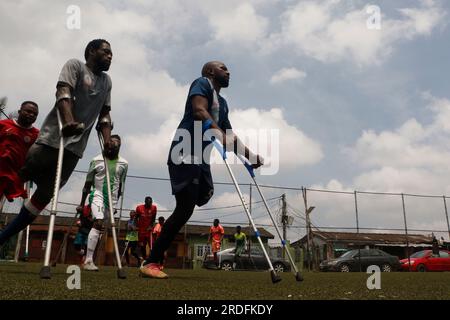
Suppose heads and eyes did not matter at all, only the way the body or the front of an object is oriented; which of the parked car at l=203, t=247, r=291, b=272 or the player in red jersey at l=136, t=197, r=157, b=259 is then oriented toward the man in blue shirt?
the player in red jersey

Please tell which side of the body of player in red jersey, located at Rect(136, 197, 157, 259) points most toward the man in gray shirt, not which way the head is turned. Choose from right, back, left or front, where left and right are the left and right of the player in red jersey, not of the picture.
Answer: front

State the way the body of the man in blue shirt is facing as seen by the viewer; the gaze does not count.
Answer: to the viewer's right

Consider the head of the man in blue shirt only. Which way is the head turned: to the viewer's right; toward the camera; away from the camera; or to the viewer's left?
to the viewer's right

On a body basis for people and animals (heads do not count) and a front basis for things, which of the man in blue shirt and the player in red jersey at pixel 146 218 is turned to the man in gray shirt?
the player in red jersey

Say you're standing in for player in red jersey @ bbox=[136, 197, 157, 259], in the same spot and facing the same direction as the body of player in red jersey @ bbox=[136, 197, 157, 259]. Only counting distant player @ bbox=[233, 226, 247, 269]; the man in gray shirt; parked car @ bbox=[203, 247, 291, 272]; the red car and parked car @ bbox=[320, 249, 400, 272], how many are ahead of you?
1

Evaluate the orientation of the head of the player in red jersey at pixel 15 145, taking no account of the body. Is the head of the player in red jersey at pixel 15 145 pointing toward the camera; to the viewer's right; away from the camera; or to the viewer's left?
toward the camera

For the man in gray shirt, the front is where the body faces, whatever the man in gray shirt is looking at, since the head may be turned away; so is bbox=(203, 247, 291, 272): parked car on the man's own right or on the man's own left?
on the man's own left

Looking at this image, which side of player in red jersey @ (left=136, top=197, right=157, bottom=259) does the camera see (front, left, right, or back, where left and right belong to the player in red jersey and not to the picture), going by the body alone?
front

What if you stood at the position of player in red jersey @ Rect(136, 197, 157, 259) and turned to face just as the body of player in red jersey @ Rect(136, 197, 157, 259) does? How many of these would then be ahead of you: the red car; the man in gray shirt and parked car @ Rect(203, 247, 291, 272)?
1

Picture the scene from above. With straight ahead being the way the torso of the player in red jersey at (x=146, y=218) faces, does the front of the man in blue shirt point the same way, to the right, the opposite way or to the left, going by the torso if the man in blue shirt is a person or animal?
to the left

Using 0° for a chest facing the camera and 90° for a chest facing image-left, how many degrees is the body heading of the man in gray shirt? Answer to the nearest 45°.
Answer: approximately 315°
